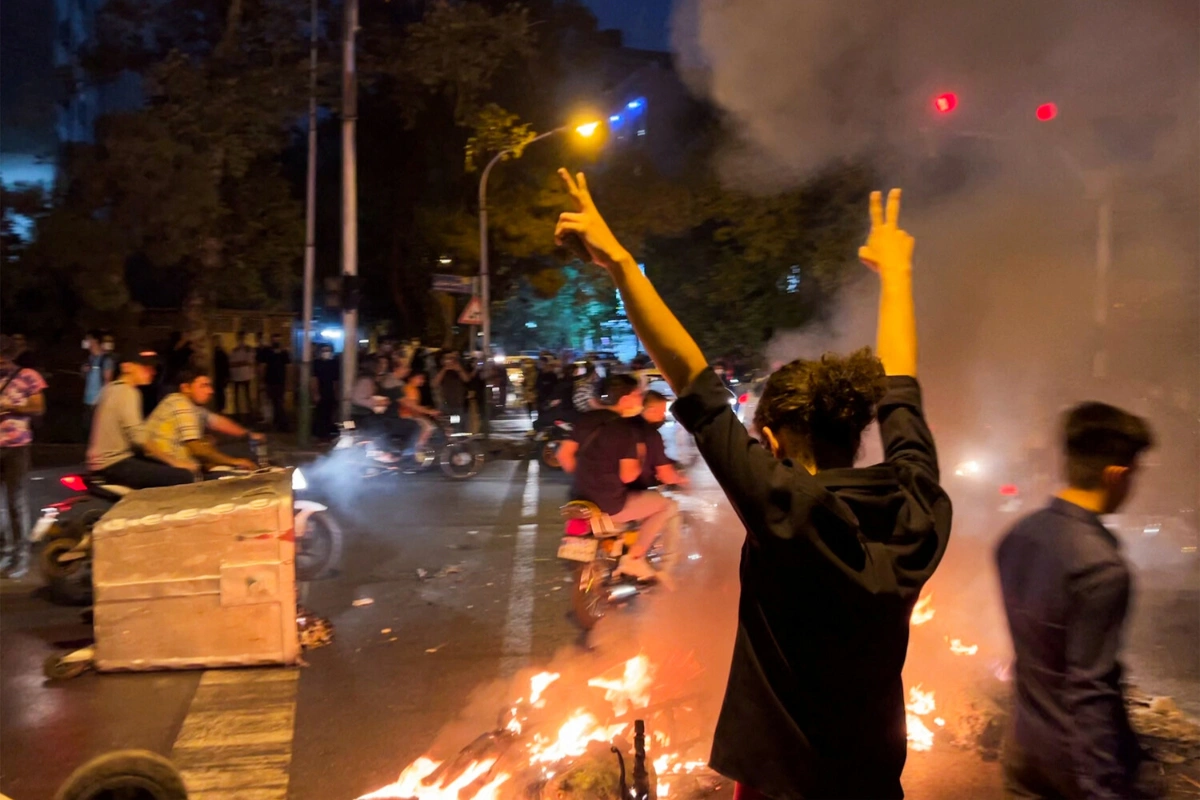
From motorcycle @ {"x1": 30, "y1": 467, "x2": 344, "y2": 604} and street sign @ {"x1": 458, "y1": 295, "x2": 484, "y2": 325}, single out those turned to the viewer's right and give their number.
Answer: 1

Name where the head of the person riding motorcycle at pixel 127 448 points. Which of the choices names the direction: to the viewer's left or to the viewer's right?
to the viewer's right

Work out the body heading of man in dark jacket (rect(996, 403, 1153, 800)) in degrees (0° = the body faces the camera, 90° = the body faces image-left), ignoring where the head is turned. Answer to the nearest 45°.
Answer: approximately 225°

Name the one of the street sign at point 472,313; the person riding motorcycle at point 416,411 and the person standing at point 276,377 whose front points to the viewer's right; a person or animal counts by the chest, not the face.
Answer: the person riding motorcycle

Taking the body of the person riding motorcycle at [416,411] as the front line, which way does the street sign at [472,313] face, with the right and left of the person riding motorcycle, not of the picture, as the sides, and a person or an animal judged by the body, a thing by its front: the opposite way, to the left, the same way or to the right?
to the right

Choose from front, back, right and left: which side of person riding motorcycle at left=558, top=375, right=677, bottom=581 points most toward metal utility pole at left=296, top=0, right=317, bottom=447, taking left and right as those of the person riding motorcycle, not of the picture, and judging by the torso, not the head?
left

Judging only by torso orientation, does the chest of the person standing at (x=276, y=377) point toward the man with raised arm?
yes

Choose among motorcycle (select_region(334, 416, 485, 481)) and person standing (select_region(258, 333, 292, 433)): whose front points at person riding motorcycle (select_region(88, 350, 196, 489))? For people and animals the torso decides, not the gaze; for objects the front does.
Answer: the person standing

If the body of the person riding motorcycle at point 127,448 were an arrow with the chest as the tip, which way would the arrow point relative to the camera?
to the viewer's right

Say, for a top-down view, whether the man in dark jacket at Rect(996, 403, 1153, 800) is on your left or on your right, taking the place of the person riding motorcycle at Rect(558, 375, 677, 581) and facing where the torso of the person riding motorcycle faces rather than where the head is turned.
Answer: on your right

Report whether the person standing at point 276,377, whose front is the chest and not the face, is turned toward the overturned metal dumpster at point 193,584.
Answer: yes

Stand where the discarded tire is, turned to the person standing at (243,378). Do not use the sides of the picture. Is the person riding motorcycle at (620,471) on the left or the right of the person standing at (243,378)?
right

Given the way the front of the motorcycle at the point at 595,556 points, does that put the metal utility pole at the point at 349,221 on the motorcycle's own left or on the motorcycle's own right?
on the motorcycle's own left
